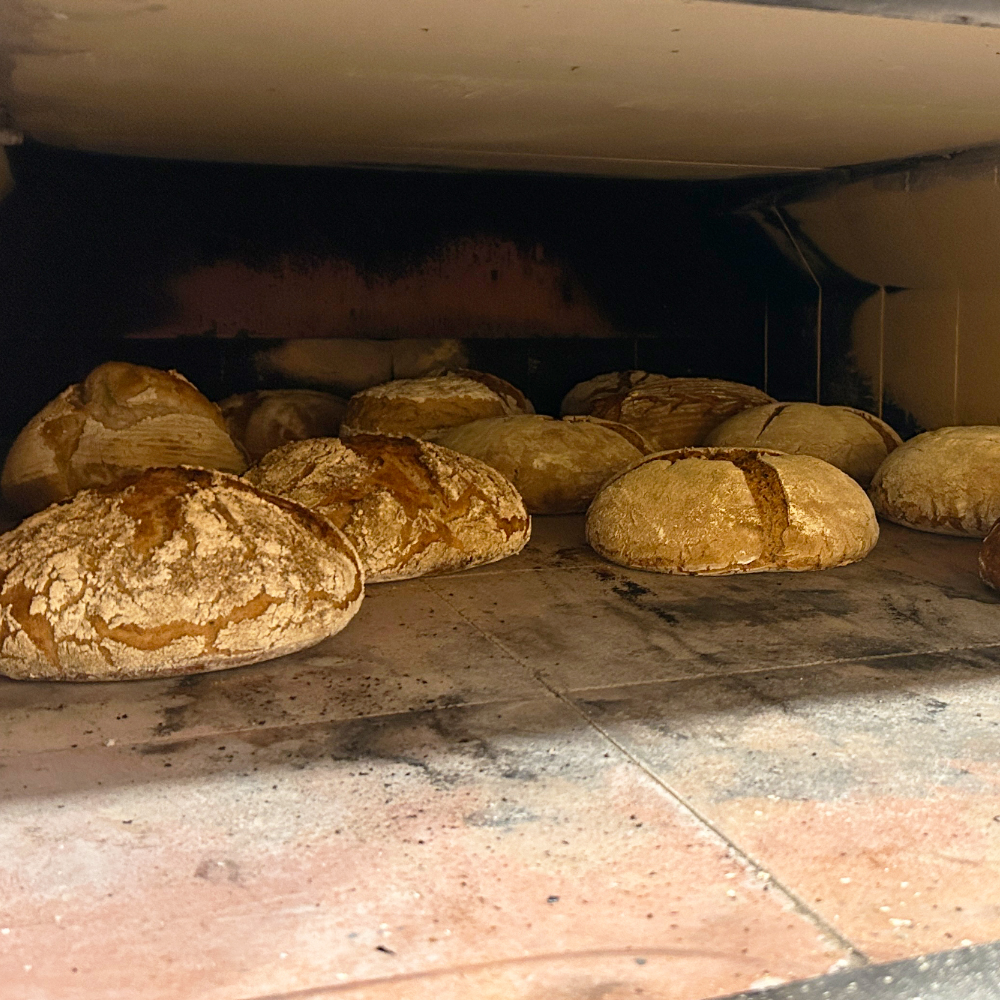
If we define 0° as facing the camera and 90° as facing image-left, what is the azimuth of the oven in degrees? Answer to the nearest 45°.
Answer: approximately 0°
